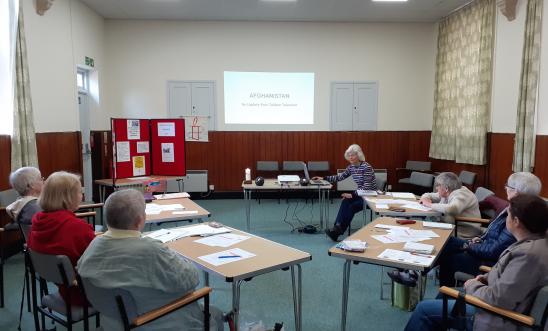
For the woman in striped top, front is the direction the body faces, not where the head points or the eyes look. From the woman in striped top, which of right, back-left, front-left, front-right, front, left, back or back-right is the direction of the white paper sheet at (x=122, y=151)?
front-right

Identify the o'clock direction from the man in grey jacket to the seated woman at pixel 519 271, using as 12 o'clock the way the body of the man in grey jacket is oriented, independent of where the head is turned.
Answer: The seated woman is roughly at 2 o'clock from the man in grey jacket.

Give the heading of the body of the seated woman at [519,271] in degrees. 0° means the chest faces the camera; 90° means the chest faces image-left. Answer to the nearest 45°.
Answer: approximately 135°

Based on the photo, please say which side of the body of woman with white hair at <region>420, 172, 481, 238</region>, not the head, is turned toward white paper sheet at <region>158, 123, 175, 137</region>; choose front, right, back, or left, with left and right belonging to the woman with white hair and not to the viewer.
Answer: front

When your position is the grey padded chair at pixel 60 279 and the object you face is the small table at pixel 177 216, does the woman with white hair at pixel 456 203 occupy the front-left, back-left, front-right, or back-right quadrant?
front-right

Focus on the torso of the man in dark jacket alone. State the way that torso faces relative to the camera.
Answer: to the viewer's left

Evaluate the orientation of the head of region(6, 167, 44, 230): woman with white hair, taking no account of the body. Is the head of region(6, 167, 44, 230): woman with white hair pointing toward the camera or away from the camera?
away from the camera

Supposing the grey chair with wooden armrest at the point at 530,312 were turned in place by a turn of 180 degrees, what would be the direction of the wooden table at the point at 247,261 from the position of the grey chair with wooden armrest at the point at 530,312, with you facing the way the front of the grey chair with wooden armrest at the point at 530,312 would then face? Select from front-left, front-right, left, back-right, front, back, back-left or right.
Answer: back-right

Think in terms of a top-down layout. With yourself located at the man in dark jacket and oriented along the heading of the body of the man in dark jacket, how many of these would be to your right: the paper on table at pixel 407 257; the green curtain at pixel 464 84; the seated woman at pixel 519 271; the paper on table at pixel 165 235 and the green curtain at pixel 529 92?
2

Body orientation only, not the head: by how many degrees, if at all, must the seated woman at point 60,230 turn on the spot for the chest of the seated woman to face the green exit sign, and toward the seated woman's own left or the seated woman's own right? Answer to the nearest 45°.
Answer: approximately 45° to the seated woman's own left

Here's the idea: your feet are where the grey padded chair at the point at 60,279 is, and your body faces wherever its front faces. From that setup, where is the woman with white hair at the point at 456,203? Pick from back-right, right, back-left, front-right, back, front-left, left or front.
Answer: front-right

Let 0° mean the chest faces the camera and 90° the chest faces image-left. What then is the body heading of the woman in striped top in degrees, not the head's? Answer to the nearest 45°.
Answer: approximately 45°

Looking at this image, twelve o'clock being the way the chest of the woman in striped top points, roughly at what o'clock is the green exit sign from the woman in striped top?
The green exit sign is roughly at 2 o'clock from the woman in striped top.

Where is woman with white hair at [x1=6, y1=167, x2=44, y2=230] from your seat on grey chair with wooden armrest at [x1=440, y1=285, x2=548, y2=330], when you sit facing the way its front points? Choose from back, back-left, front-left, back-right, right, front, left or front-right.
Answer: front-left

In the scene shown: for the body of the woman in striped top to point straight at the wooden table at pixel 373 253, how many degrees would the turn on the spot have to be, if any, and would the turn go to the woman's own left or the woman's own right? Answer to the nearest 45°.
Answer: approximately 45° to the woman's own left

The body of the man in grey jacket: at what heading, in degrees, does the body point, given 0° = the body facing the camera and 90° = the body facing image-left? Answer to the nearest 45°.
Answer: approximately 225°

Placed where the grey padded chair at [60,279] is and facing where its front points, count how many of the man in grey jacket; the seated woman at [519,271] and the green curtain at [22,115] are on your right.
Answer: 2

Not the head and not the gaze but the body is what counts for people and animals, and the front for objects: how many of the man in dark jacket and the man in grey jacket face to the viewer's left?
1

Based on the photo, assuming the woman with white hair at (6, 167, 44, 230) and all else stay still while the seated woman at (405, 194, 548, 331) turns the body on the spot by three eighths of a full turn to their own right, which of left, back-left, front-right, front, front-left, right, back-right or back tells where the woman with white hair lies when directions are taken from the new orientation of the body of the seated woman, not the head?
back

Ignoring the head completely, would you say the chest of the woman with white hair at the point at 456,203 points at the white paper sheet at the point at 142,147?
yes

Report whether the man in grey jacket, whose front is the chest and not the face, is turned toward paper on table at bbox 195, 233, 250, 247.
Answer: yes

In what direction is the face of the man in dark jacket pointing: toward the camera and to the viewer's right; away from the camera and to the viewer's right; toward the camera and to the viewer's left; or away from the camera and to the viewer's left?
away from the camera and to the viewer's left

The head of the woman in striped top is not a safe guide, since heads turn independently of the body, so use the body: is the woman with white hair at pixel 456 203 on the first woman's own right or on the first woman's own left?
on the first woman's own left

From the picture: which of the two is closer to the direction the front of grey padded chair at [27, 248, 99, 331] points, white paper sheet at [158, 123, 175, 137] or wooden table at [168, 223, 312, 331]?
the white paper sheet
